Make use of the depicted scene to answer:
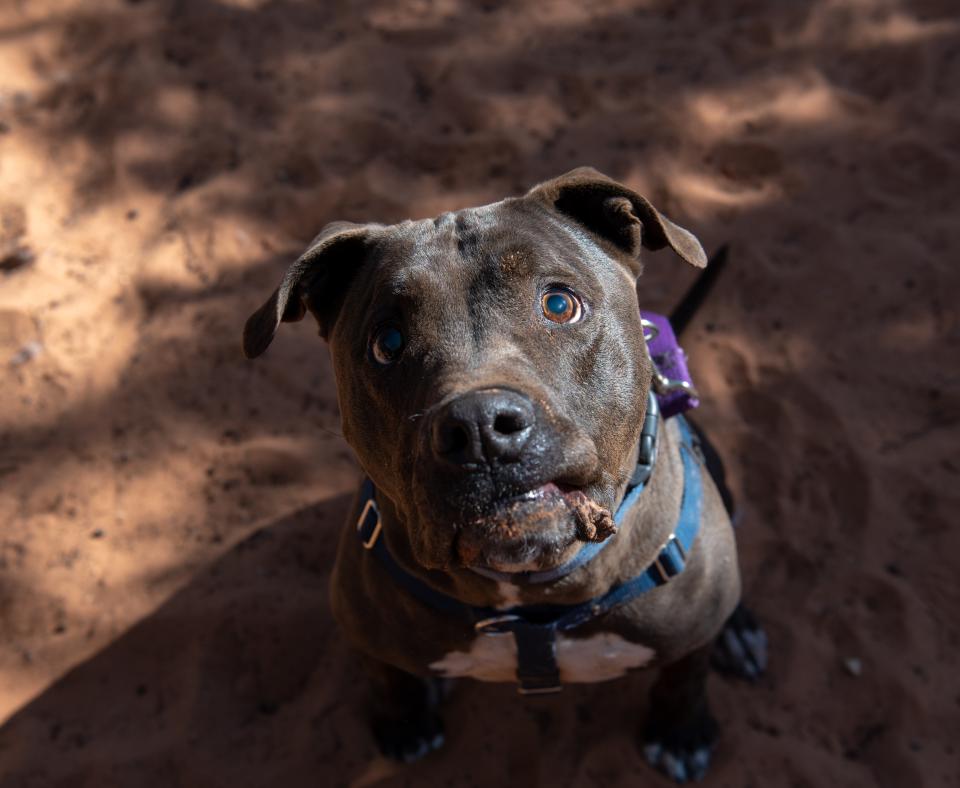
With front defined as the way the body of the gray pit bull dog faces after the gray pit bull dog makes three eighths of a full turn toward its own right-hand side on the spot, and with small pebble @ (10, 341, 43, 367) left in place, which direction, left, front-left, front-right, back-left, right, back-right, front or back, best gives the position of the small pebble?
front

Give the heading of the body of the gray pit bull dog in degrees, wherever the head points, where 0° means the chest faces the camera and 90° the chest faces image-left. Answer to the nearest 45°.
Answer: approximately 0°
